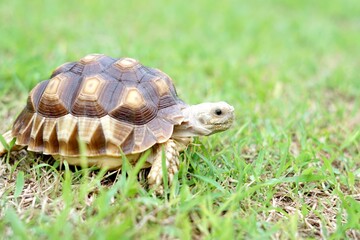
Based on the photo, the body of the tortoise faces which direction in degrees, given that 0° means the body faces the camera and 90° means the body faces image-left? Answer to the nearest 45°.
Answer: approximately 270°
